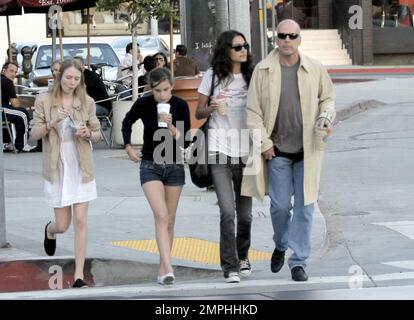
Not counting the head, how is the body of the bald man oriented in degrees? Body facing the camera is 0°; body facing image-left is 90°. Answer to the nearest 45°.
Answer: approximately 0°

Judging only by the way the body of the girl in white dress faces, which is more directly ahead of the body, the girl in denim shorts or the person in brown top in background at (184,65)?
the girl in denim shorts

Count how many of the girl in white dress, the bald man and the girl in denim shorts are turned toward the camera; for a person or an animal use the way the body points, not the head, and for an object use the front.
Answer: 3

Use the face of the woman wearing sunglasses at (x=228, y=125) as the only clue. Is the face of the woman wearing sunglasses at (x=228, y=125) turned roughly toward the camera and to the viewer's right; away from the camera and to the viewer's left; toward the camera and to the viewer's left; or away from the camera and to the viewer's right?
toward the camera and to the viewer's right

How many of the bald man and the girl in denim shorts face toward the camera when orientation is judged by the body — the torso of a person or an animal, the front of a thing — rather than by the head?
2

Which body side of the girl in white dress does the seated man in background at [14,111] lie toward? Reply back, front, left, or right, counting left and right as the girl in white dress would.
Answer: back

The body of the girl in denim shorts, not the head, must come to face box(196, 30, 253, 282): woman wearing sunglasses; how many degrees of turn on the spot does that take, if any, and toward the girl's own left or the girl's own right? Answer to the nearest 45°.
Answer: approximately 90° to the girl's own left

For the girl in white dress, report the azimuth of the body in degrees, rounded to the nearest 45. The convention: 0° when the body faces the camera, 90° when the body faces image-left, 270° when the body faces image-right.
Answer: approximately 0°

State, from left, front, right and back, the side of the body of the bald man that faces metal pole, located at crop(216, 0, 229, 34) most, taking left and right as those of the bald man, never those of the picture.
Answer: back

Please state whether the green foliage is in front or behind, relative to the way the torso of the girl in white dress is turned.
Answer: behind

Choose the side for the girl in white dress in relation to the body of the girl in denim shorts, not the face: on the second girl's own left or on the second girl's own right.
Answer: on the second girl's own right
